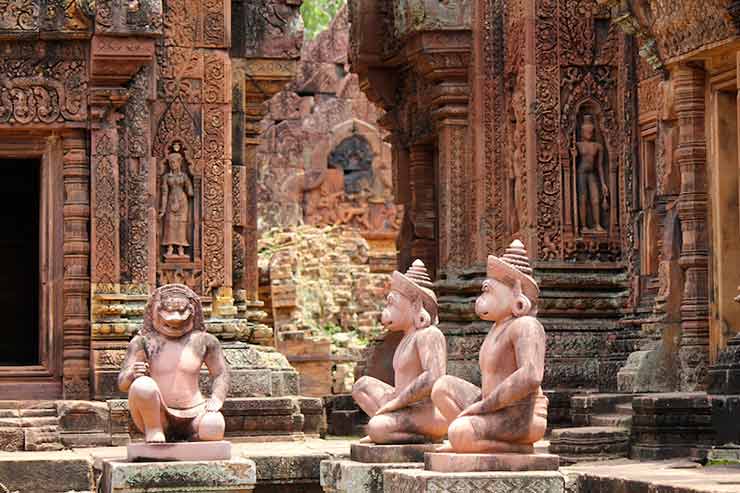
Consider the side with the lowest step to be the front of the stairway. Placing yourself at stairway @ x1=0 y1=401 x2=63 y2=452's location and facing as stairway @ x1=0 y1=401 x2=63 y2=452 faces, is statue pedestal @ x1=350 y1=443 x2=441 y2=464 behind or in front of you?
in front

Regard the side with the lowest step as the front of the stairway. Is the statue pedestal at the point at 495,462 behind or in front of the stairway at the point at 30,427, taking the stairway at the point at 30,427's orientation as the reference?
in front

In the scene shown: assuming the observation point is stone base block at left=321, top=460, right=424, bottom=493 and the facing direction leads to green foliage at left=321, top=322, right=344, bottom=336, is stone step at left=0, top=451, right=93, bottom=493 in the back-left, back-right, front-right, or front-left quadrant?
front-left

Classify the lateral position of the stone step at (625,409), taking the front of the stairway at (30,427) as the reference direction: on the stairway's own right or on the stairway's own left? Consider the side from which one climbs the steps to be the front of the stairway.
on the stairway's own left

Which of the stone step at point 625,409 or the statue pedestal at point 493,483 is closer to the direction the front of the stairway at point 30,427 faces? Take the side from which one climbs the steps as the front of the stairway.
the statue pedestal

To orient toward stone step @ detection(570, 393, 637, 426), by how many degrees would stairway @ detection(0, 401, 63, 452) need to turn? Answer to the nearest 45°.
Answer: approximately 90° to its left

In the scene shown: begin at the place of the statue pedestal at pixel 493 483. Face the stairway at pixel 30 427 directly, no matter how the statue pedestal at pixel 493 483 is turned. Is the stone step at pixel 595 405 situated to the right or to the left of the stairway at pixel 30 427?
right

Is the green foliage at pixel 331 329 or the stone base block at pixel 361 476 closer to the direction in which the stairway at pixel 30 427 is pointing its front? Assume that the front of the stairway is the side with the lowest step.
the stone base block

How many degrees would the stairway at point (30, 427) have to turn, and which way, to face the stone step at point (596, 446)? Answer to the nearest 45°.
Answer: approximately 45° to its left

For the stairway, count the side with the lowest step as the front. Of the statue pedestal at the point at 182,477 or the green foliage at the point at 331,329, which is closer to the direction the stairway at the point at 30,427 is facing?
the statue pedestal

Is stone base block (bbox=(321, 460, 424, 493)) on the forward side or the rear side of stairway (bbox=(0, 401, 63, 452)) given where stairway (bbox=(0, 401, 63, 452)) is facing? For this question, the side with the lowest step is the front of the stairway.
on the forward side

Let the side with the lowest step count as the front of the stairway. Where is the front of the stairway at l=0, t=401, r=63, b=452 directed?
toward the camera
